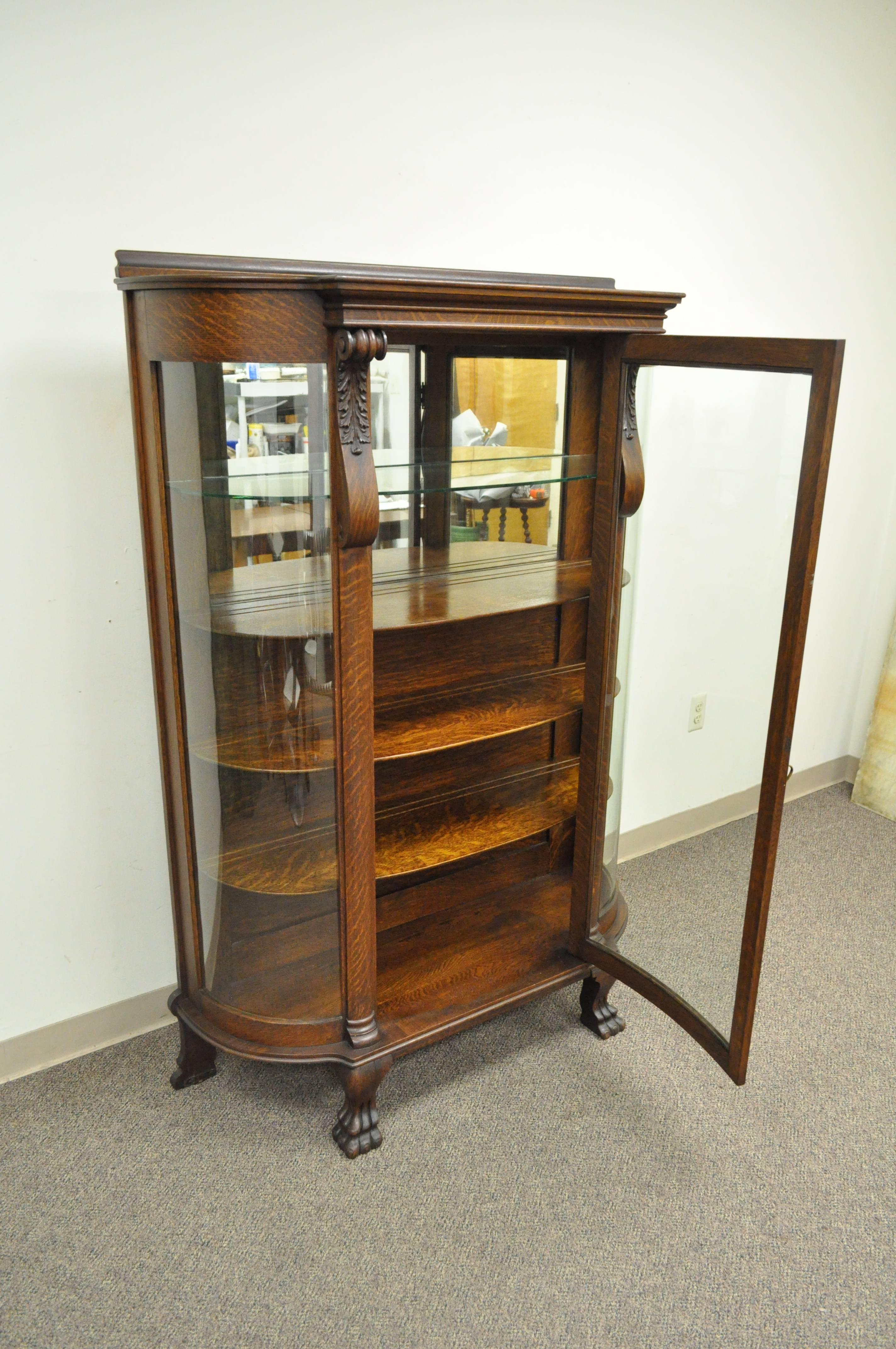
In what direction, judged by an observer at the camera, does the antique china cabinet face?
facing the viewer and to the right of the viewer
